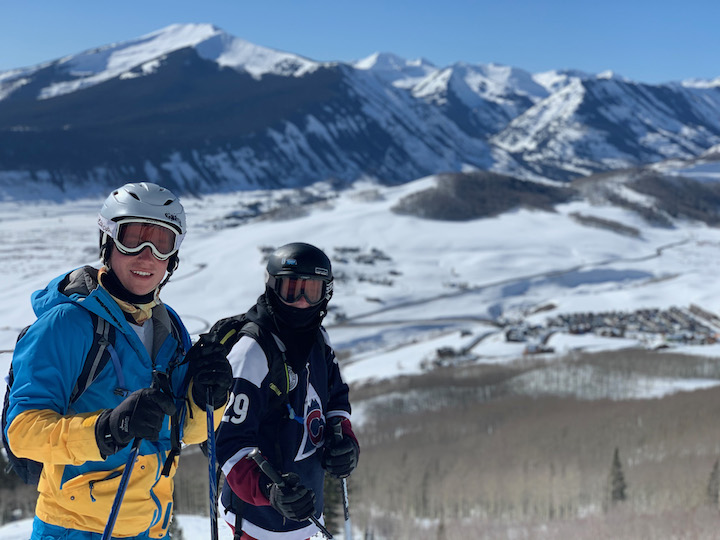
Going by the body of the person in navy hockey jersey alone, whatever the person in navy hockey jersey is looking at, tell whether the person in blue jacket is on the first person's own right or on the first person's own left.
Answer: on the first person's own right

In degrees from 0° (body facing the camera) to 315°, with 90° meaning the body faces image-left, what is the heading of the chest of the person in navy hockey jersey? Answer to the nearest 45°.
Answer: approximately 315°

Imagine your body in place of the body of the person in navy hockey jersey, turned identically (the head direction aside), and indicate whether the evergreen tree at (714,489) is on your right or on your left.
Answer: on your left

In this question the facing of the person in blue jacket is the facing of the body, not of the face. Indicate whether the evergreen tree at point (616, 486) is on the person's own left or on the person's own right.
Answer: on the person's own left
